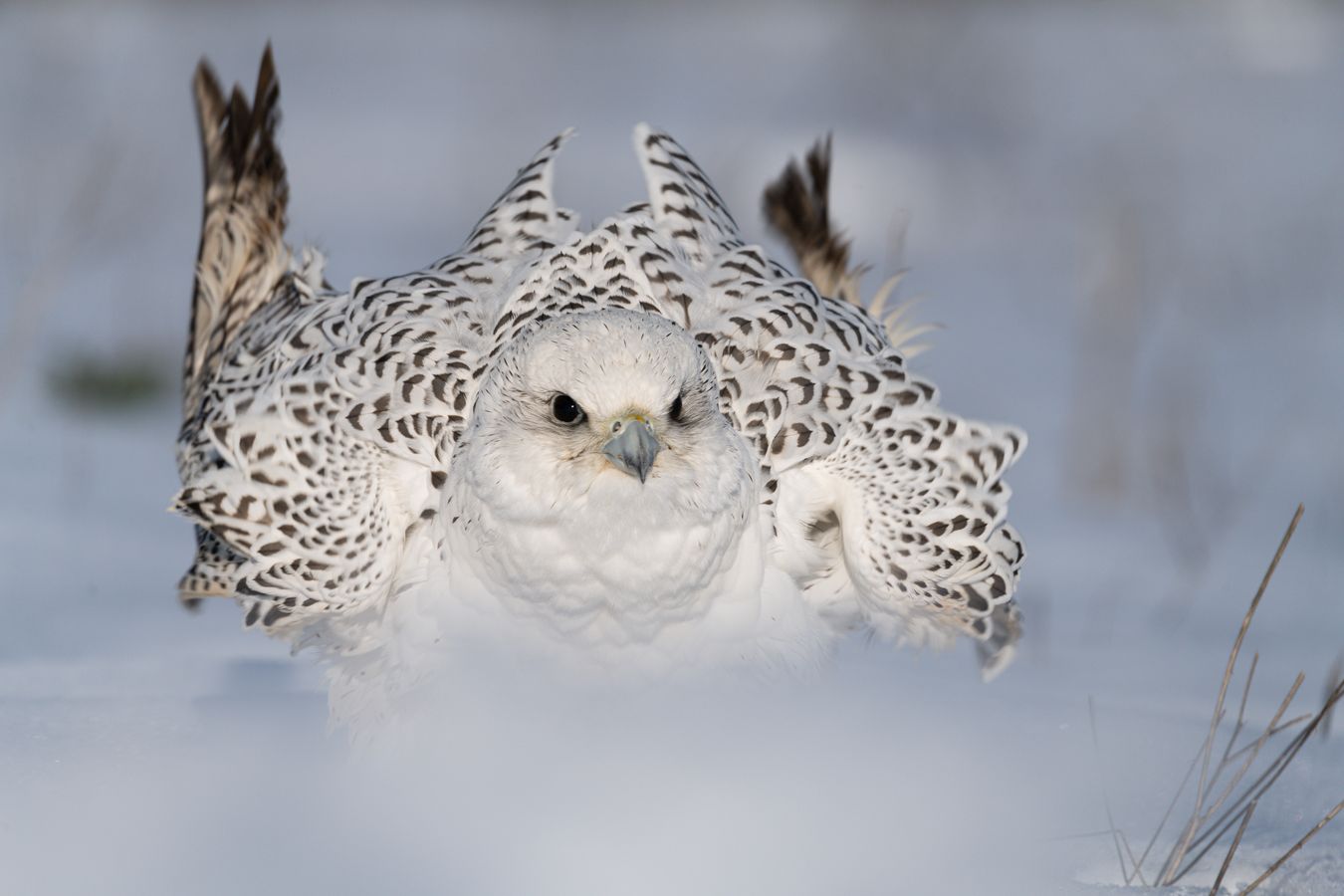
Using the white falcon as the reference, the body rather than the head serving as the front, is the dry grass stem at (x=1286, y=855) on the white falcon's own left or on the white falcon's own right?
on the white falcon's own left

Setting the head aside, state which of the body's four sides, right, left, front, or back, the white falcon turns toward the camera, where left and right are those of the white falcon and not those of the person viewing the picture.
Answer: front
